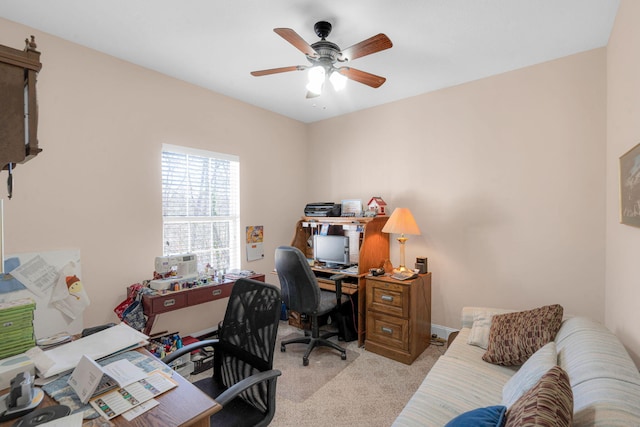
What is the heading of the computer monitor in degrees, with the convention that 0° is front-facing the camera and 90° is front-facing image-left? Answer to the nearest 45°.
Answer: approximately 45°

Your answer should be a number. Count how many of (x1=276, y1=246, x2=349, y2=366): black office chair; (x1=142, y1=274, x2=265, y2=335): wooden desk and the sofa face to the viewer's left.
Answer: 1

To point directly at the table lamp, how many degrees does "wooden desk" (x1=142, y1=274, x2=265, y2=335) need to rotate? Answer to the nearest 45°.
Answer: approximately 45° to its left

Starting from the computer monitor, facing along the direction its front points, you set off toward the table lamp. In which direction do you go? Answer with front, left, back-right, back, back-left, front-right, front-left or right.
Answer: left

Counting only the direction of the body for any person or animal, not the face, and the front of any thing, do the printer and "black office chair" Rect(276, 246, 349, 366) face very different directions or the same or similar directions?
very different directions

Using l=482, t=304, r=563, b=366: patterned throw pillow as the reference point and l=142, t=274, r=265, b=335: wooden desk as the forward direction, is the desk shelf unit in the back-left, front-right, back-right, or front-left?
front-right

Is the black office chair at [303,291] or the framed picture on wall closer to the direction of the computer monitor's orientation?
the black office chair

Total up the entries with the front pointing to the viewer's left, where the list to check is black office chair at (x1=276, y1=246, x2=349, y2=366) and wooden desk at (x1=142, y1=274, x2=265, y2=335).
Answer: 0

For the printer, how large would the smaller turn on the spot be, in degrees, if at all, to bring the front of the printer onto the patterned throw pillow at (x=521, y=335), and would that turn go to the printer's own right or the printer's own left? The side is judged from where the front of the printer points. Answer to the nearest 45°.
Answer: approximately 90° to the printer's own left

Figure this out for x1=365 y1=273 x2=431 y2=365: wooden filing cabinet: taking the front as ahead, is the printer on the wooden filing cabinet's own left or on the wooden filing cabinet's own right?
on the wooden filing cabinet's own right

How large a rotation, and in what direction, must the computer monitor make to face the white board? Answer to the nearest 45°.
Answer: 0° — it already faces it

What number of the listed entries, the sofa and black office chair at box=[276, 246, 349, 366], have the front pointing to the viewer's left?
1

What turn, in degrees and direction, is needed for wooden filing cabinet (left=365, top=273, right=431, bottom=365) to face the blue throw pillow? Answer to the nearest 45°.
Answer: approximately 45° to its left

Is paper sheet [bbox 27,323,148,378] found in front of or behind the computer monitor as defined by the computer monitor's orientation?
in front

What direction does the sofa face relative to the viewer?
to the viewer's left
